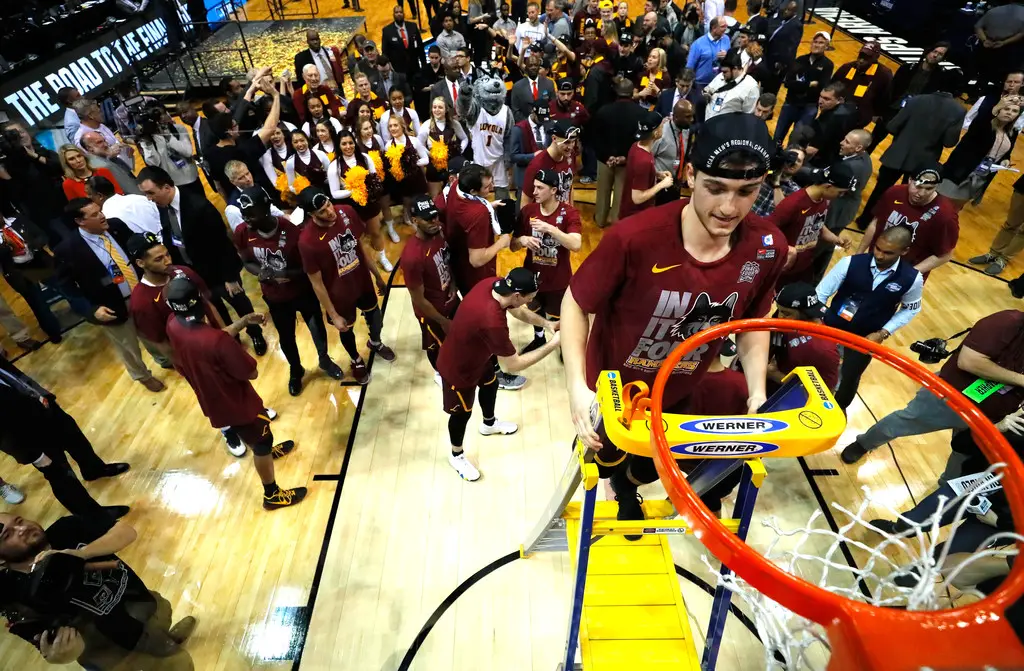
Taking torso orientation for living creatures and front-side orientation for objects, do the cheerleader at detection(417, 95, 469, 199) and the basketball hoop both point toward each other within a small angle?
yes

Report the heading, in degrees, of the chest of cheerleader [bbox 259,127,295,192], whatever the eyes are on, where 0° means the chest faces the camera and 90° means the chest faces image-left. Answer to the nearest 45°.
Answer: approximately 0°

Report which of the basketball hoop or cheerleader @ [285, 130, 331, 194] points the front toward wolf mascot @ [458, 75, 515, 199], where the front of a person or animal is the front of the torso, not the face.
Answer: the basketball hoop

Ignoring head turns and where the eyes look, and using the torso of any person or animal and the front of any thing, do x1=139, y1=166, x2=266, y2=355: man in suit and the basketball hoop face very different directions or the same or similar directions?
very different directions

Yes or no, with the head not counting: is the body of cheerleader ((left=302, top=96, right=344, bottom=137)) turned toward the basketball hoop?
yes

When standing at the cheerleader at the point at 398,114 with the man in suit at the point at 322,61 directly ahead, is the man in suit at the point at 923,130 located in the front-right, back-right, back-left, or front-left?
back-right

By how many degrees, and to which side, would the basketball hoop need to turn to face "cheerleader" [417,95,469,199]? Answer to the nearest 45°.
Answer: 0° — it already faces them

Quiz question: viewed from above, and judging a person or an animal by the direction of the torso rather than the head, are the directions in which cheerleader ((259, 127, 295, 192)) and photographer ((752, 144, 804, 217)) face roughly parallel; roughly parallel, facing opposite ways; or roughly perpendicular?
roughly perpendicular

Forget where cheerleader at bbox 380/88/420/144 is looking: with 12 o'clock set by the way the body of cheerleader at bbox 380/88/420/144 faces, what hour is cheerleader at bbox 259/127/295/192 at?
cheerleader at bbox 259/127/295/192 is roughly at 2 o'clock from cheerleader at bbox 380/88/420/144.

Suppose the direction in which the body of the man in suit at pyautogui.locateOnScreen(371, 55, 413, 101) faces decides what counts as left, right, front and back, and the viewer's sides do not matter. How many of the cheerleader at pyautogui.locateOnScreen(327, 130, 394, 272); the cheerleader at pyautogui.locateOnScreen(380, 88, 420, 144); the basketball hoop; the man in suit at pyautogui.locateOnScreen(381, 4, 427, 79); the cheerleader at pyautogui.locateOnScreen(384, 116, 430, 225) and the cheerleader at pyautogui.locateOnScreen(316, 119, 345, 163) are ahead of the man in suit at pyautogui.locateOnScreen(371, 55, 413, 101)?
5
